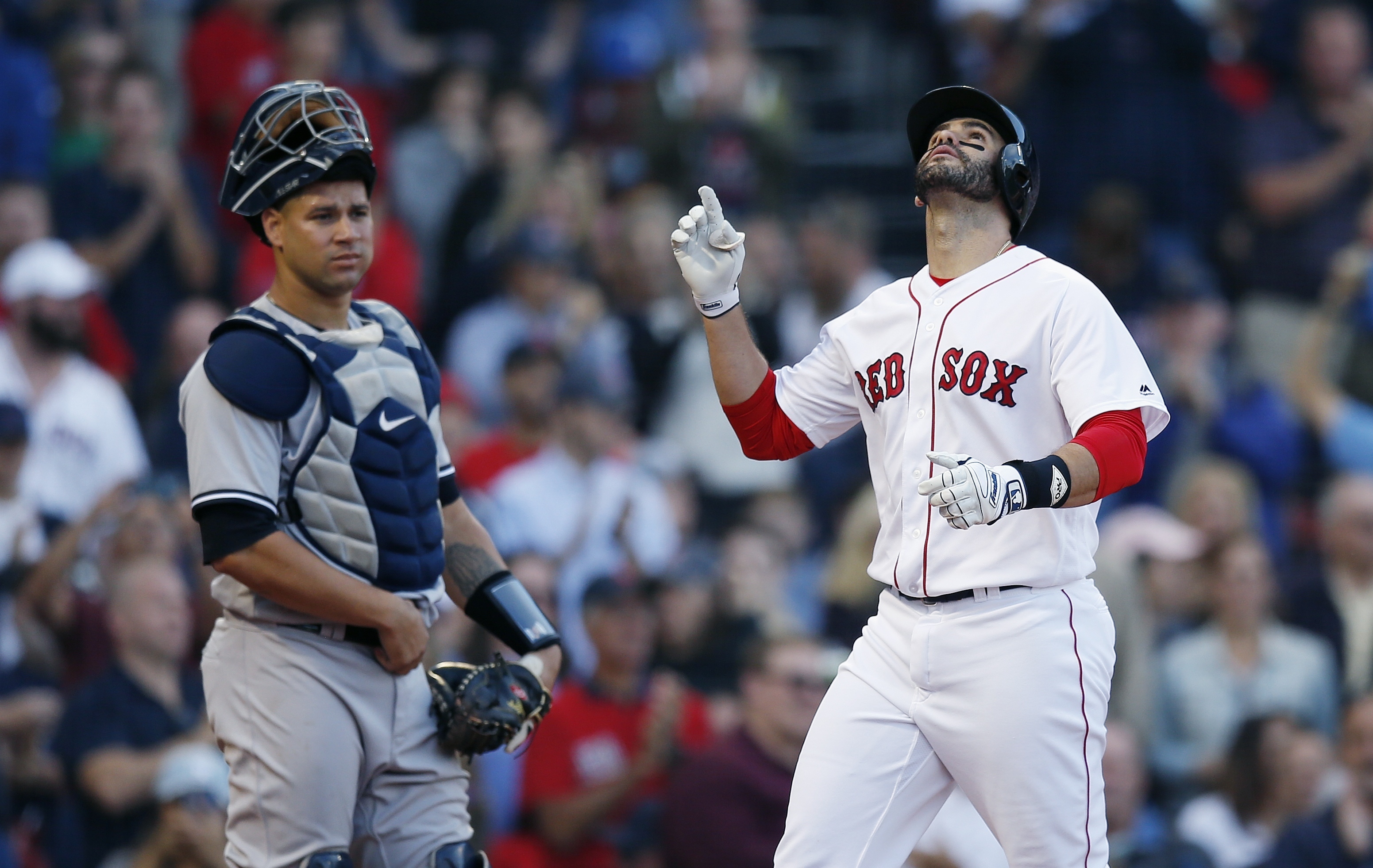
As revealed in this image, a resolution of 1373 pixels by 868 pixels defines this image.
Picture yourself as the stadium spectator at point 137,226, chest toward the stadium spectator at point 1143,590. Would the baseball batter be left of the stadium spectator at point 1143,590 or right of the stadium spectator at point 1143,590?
right

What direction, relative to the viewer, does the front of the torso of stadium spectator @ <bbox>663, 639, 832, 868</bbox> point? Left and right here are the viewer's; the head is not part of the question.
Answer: facing the viewer and to the right of the viewer

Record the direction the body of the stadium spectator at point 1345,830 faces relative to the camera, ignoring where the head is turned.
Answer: toward the camera

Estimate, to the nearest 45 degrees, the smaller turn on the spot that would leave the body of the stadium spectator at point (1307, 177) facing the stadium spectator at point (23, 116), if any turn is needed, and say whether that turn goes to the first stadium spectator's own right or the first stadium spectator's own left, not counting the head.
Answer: approximately 90° to the first stadium spectator's own right

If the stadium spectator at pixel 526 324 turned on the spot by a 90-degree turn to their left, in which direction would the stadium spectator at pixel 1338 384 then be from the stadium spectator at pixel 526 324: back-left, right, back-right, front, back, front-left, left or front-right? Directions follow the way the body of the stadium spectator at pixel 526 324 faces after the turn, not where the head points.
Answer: front

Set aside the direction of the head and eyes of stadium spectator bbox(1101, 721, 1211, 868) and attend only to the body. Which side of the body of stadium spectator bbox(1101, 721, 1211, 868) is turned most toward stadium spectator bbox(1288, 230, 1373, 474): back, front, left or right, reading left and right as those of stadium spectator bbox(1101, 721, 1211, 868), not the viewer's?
back

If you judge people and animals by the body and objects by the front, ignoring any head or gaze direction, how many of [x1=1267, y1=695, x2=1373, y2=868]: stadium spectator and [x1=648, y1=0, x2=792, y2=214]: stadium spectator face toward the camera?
2

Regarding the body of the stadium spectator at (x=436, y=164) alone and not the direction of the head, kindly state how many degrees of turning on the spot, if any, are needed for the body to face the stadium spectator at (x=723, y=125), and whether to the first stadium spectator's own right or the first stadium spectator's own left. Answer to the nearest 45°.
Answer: approximately 45° to the first stadium spectator's own left

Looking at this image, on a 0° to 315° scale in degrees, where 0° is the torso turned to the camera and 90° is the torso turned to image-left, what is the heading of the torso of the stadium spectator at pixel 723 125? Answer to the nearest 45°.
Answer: approximately 0°

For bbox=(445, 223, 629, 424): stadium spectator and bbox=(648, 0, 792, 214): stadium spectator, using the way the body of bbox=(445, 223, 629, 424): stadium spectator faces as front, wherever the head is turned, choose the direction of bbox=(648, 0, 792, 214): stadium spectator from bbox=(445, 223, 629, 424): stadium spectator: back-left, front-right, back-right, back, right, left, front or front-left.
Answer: back-left

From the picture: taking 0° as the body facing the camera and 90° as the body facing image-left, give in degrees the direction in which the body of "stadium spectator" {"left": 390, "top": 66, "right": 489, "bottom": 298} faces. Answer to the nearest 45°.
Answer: approximately 315°

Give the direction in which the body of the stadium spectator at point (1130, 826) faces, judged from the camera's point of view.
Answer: toward the camera

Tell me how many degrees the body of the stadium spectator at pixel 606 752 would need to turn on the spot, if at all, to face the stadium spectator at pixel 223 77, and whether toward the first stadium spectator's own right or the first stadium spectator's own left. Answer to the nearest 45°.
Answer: approximately 180°
